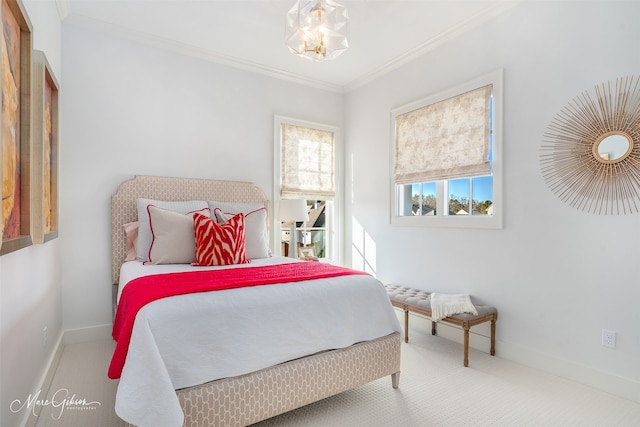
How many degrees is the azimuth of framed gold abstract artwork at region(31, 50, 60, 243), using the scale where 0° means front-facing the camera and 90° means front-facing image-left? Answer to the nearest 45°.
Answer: approximately 270°

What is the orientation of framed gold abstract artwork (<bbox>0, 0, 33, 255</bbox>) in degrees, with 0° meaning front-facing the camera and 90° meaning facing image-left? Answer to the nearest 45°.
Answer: approximately 270°

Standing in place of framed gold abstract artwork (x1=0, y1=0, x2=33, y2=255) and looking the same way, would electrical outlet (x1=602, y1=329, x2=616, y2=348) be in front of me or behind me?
in front

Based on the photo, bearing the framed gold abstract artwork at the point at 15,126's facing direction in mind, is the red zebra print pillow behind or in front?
in front

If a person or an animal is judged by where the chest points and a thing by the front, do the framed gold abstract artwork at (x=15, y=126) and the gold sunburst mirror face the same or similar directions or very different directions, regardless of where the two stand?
very different directions

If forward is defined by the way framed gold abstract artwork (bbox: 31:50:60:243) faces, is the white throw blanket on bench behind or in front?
in front

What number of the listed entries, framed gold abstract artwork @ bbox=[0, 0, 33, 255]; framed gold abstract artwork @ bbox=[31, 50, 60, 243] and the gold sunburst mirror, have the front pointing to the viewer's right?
2

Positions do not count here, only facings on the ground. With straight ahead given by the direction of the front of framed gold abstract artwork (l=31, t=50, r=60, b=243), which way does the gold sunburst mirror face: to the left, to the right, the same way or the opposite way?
the opposite way
